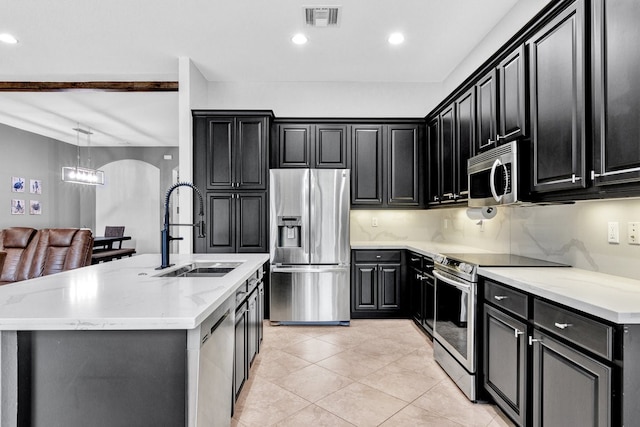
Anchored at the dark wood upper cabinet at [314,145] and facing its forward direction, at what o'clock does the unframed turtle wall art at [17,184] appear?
The unframed turtle wall art is roughly at 4 o'clock from the dark wood upper cabinet.

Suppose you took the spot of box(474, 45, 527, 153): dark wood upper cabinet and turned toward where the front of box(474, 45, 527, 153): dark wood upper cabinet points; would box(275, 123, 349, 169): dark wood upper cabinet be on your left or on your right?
on your right

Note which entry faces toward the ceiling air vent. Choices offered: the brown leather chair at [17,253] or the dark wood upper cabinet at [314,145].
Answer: the dark wood upper cabinet

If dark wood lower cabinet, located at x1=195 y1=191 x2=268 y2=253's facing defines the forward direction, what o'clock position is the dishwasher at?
The dishwasher is roughly at 12 o'clock from the dark wood lower cabinet.

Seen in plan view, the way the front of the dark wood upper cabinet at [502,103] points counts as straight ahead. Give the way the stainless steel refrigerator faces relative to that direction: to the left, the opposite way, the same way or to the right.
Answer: to the left

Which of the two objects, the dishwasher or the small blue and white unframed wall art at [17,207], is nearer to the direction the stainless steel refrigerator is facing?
the dishwasher

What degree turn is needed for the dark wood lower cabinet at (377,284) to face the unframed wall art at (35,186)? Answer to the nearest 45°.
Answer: approximately 90° to its right

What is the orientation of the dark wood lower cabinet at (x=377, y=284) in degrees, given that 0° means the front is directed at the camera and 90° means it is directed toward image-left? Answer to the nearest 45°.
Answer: approximately 0°

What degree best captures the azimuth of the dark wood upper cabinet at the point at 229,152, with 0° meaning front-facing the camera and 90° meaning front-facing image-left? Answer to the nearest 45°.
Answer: approximately 0°
